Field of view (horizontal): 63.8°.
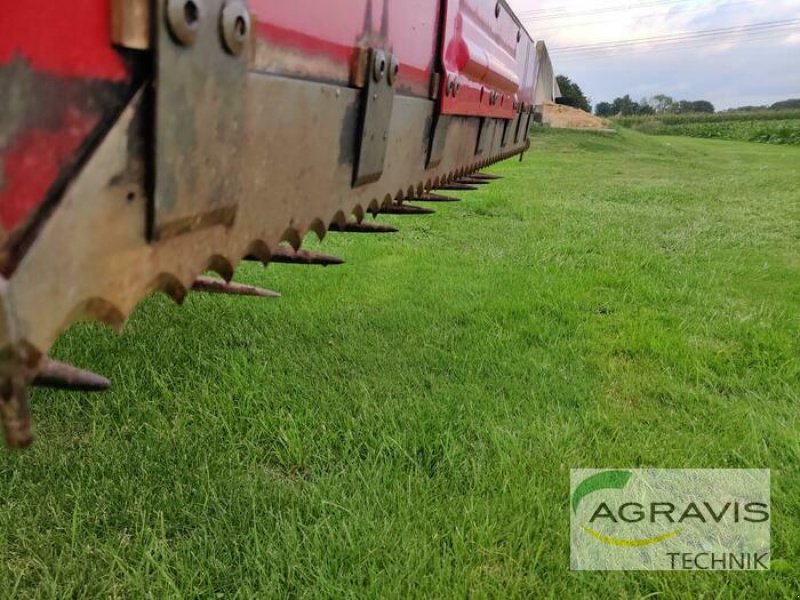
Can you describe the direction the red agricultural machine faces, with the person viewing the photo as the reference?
facing the viewer and to the right of the viewer

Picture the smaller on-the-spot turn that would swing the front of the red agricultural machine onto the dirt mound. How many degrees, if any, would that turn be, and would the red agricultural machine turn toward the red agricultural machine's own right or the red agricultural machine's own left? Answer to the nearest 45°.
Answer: approximately 90° to the red agricultural machine's own left
